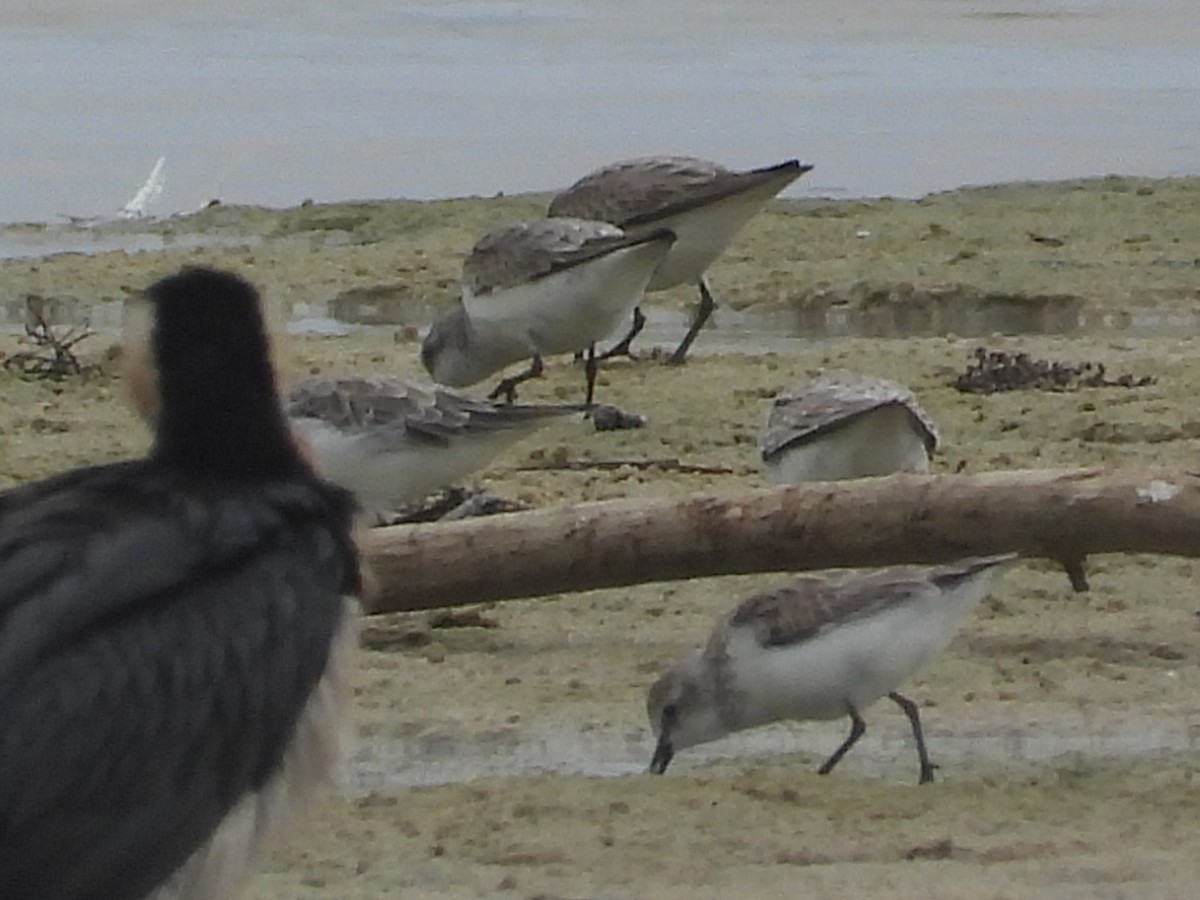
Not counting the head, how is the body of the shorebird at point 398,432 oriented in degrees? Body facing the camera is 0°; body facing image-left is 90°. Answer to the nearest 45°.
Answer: approximately 90°

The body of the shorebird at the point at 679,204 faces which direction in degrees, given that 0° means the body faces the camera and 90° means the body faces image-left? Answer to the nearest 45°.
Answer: approximately 90°

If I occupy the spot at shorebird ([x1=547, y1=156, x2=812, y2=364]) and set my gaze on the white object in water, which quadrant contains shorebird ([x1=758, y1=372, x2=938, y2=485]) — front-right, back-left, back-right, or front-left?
back-left

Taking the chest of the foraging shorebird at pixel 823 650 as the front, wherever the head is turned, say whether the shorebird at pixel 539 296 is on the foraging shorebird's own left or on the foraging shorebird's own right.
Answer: on the foraging shorebird's own right

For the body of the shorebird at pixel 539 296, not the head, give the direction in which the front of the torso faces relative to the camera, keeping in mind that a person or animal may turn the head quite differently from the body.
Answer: to the viewer's left

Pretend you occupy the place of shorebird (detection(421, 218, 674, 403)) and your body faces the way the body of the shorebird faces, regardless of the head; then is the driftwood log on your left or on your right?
on your left

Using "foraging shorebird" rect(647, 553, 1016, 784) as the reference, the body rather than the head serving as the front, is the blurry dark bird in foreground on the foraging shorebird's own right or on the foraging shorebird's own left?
on the foraging shorebird's own left

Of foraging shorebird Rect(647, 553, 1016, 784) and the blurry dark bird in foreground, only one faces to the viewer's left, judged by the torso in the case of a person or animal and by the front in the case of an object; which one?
the foraging shorebird

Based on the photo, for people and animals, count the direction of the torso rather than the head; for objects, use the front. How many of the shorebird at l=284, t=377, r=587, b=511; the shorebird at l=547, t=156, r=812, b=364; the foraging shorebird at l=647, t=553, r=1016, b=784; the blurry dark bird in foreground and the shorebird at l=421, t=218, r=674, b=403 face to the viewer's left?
4

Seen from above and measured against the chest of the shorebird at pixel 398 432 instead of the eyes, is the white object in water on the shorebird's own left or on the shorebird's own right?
on the shorebird's own right

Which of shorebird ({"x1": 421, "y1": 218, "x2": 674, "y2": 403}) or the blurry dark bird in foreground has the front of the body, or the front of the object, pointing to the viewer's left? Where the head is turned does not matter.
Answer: the shorebird

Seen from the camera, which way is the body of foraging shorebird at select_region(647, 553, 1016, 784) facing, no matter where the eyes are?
to the viewer's left
